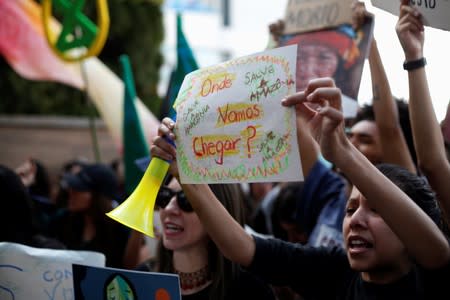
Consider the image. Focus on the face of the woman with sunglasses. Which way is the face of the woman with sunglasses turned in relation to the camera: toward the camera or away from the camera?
toward the camera

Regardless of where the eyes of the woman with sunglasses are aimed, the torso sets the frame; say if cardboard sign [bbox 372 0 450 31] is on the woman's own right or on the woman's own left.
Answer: on the woman's own left

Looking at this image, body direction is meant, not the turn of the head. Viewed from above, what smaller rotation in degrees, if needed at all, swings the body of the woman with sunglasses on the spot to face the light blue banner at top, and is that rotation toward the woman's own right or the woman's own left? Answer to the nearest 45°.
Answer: approximately 135° to the woman's own right
